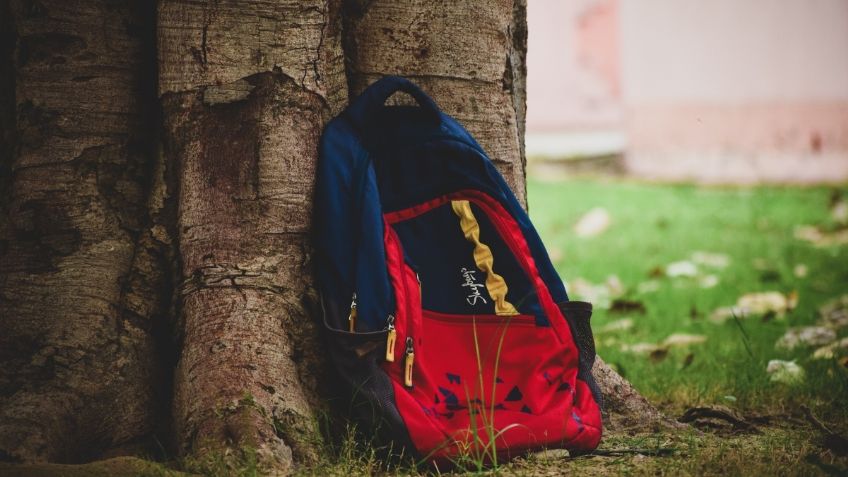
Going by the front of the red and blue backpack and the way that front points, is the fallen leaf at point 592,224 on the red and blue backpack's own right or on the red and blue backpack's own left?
on the red and blue backpack's own left

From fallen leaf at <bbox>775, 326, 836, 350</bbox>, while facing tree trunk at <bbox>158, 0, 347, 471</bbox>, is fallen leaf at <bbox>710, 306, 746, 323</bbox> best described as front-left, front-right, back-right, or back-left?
back-right

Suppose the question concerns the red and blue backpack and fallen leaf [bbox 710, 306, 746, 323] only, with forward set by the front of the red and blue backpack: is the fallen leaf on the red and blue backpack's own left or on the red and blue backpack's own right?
on the red and blue backpack's own left

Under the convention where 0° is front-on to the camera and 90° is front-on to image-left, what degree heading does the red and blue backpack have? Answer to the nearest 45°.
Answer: approximately 315°

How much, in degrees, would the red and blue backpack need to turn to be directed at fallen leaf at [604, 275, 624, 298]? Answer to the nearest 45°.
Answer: approximately 135° to its left

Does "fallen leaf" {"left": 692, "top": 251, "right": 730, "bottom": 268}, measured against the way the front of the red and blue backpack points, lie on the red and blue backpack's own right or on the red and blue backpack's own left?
on the red and blue backpack's own left

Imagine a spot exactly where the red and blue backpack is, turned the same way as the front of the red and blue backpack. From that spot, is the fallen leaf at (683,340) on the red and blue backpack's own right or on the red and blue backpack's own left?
on the red and blue backpack's own left

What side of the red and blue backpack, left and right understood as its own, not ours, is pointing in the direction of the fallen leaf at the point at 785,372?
left
